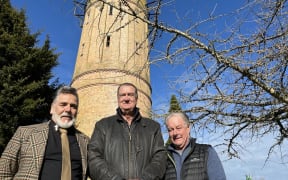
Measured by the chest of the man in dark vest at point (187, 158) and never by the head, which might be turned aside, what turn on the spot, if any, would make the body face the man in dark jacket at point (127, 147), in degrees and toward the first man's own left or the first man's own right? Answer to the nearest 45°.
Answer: approximately 45° to the first man's own right

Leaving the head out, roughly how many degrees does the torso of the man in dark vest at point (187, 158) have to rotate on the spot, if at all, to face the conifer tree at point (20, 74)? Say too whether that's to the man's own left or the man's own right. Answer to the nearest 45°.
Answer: approximately 90° to the man's own right

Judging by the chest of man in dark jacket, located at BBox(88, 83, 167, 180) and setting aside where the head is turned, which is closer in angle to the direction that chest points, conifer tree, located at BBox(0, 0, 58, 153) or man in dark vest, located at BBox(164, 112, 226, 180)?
the man in dark vest

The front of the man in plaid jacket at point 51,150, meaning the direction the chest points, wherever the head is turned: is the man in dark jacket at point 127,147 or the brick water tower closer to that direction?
the man in dark jacket

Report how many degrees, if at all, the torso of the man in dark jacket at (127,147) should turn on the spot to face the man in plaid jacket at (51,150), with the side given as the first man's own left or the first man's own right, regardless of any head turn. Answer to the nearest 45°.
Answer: approximately 90° to the first man's own right

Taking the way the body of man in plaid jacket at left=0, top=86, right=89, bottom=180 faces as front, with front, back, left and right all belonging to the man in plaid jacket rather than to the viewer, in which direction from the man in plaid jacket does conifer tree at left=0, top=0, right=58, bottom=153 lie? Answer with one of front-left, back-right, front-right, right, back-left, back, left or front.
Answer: back-left

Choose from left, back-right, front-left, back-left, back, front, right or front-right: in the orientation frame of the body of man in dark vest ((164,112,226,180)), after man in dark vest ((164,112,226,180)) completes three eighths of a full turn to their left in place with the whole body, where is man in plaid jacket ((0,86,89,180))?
back

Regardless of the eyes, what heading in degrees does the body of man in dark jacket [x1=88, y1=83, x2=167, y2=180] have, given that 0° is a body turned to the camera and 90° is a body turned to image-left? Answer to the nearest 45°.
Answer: approximately 0°

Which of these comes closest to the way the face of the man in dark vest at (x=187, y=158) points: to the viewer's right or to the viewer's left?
to the viewer's left

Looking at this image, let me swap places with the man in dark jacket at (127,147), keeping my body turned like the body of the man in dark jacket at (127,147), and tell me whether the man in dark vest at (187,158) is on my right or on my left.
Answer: on my left

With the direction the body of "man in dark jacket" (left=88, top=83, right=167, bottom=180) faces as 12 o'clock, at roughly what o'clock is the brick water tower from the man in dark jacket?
The brick water tower is roughly at 6 o'clock from the man in dark jacket.

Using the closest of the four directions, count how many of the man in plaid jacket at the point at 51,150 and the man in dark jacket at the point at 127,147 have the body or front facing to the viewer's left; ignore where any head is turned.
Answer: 0

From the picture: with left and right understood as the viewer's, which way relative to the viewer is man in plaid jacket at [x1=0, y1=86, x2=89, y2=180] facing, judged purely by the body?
facing the viewer and to the right of the viewer
